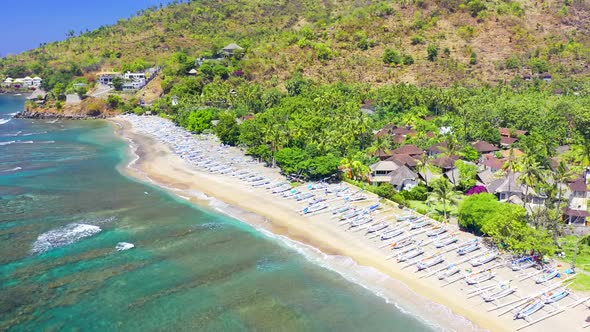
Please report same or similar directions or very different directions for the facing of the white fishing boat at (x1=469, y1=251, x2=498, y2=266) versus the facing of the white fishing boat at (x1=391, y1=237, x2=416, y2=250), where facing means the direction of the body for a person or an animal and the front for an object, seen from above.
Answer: same or similar directions

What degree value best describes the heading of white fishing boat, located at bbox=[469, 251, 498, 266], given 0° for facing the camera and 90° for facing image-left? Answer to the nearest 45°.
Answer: approximately 45°

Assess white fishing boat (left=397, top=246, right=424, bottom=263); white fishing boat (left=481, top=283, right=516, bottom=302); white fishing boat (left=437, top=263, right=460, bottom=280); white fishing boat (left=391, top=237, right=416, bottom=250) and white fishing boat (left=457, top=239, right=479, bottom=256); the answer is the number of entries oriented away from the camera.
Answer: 0

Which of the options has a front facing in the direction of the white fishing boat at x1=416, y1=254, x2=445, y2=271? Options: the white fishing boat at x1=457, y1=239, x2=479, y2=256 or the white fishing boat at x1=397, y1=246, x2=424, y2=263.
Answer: the white fishing boat at x1=457, y1=239, x2=479, y2=256

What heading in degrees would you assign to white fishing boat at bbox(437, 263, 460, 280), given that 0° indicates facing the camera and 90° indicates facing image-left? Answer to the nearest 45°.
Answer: approximately 45°

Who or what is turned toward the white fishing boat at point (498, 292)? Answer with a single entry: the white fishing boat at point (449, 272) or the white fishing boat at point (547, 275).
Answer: the white fishing boat at point (547, 275)

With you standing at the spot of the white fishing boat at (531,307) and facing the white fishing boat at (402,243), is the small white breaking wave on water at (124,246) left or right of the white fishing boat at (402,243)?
left

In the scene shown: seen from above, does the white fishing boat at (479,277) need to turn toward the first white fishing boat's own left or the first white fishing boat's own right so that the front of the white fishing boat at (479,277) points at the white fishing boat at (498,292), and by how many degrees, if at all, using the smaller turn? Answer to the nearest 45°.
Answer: approximately 90° to the first white fishing boat's own left

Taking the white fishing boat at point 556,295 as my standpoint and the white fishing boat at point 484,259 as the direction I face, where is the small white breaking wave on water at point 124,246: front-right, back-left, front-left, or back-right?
front-left

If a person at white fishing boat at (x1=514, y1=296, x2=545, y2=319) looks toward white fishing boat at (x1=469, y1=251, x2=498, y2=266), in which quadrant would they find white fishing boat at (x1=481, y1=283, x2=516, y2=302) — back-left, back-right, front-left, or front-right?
front-left

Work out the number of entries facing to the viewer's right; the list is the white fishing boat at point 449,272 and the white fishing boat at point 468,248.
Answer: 0

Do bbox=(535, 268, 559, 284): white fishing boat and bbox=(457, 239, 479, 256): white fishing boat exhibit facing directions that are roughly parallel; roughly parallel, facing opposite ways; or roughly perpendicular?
roughly parallel

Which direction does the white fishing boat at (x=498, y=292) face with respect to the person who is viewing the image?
facing the viewer and to the left of the viewer

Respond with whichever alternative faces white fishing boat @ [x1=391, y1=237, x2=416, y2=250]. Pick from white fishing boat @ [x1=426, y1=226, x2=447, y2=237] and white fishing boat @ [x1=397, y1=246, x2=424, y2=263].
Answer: white fishing boat @ [x1=426, y1=226, x2=447, y2=237]

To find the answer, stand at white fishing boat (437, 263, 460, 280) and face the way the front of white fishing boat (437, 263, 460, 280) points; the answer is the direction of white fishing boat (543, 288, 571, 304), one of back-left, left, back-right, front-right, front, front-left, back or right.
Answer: back-left
